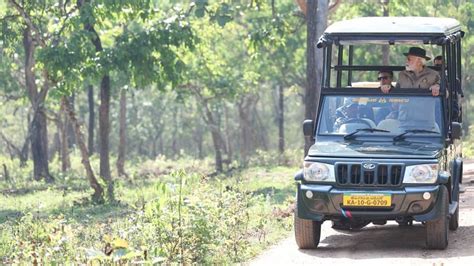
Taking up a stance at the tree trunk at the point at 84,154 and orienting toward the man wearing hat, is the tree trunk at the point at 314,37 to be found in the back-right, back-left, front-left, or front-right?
front-left

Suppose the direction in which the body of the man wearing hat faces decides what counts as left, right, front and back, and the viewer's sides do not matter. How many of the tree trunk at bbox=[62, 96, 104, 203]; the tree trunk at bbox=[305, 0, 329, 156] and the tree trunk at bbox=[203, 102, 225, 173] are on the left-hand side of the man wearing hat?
0

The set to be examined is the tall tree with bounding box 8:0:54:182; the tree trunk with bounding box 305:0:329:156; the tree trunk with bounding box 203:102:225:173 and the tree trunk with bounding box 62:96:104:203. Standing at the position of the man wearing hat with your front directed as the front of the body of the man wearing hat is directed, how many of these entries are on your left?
0

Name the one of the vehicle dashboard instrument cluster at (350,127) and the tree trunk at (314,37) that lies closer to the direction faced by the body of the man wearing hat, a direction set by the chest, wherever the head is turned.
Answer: the vehicle dashboard instrument cluster

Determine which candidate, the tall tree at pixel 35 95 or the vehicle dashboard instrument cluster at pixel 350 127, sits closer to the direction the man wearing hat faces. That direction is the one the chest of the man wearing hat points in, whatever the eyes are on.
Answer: the vehicle dashboard instrument cluster

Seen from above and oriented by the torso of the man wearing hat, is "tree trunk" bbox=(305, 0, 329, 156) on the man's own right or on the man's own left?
on the man's own right

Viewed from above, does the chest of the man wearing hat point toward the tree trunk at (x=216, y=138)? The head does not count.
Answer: no

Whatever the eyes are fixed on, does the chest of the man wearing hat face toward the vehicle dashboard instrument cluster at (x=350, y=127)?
yes

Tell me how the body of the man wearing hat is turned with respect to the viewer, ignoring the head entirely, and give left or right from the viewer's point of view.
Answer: facing the viewer and to the left of the viewer

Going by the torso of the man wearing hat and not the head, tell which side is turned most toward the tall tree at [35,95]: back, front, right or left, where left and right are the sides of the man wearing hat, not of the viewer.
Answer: right
